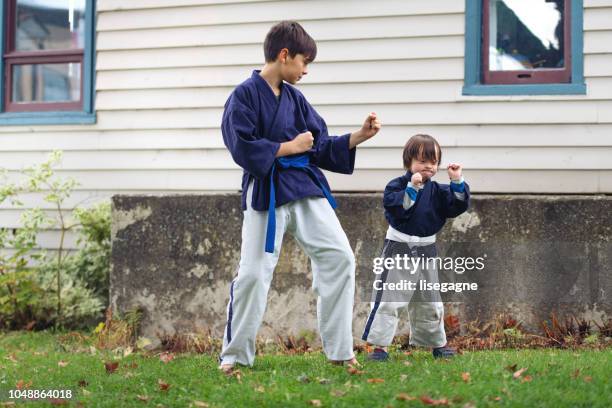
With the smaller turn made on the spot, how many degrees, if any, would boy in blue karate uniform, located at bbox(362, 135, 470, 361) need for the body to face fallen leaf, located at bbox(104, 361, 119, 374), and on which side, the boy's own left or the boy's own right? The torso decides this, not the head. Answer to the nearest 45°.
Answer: approximately 135° to the boy's own right

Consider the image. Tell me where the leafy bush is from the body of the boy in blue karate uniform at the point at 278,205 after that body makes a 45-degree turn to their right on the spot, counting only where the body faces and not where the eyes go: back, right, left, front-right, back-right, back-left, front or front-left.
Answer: back-right

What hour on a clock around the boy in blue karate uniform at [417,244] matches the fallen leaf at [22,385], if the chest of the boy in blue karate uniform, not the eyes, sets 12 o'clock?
The fallen leaf is roughly at 4 o'clock from the boy in blue karate uniform.

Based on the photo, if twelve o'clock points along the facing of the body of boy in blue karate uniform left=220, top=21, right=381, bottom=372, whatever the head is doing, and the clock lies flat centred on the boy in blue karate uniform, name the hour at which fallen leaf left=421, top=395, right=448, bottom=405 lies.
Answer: The fallen leaf is roughly at 12 o'clock from the boy in blue karate uniform.

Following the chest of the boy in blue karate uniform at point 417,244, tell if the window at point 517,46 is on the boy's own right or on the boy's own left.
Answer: on the boy's own left

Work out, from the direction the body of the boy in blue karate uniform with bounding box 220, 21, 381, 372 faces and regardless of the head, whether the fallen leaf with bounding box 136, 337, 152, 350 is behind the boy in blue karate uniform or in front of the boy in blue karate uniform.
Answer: behind

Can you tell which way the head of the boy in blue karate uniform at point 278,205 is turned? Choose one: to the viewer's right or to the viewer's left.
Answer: to the viewer's right
